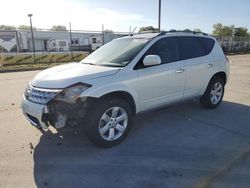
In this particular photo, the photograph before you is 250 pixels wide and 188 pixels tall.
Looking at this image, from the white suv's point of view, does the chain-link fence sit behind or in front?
behind

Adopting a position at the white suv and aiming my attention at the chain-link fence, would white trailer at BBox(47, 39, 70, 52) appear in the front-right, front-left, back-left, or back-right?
front-left

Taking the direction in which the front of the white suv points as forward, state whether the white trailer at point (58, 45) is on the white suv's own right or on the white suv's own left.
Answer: on the white suv's own right

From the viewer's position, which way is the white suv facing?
facing the viewer and to the left of the viewer

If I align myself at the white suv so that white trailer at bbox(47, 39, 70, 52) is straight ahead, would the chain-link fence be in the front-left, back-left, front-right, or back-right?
front-right
